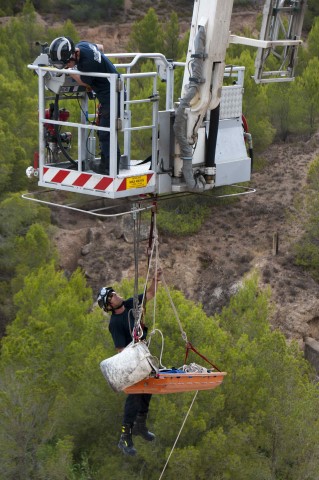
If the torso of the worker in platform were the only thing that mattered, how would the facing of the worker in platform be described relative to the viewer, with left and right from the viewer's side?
facing to the left of the viewer
